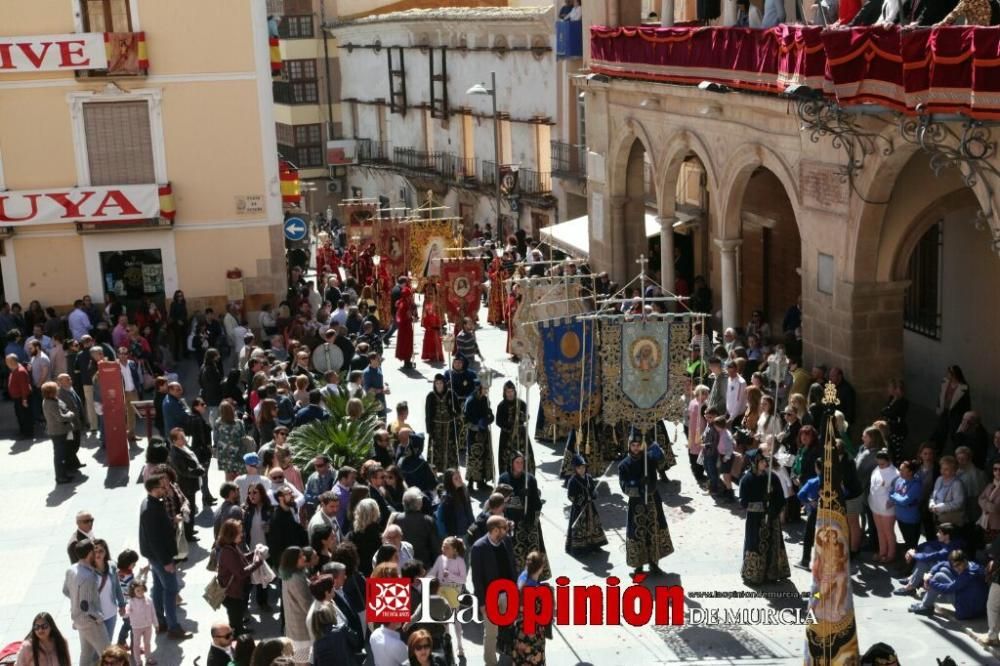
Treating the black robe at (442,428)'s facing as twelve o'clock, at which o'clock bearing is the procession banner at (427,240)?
The procession banner is roughly at 6 o'clock from the black robe.

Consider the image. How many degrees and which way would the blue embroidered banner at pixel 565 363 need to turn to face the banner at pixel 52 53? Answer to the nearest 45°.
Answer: approximately 135° to its right

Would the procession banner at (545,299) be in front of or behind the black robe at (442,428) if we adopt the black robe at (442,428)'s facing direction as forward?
behind

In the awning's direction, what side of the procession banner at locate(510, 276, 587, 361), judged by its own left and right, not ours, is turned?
back

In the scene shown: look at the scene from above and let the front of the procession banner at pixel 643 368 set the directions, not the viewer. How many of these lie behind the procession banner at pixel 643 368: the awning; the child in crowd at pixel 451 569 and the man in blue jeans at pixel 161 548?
1

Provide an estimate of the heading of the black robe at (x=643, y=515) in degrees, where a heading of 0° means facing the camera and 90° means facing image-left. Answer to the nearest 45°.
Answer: approximately 0°

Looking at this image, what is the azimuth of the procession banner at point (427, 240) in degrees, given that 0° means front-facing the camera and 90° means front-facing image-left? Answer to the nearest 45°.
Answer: approximately 0°

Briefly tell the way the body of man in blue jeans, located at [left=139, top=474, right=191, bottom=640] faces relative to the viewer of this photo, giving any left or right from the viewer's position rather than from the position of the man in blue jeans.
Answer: facing to the right of the viewer

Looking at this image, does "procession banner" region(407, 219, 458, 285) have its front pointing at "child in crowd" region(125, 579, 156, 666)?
yes

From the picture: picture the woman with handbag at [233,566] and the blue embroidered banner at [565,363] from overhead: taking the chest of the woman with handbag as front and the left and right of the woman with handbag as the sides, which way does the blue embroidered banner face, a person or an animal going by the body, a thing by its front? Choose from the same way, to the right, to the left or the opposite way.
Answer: to the right

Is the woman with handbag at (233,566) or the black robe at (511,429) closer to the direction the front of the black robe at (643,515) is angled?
the woman with handbag

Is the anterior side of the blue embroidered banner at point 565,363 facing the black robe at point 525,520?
yes

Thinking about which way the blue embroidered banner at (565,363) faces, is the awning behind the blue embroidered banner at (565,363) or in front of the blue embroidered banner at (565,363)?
behind
